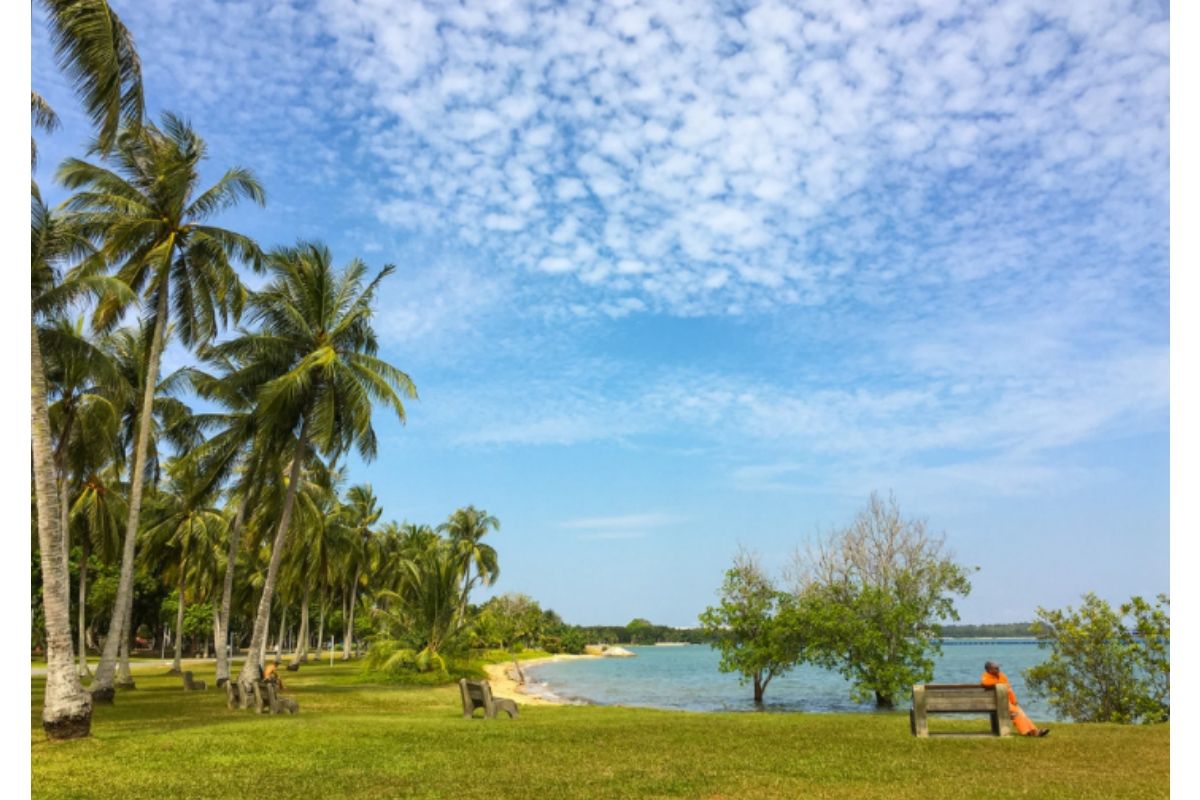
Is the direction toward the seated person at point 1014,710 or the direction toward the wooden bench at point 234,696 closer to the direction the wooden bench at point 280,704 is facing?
the seated person

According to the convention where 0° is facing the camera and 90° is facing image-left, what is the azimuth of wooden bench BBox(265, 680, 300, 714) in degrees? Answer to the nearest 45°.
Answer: approximately 270°
